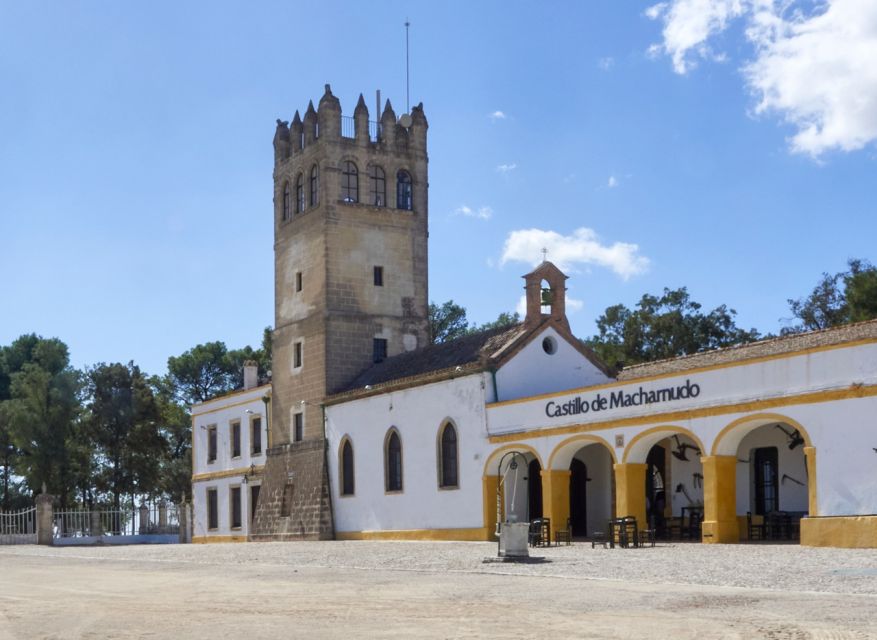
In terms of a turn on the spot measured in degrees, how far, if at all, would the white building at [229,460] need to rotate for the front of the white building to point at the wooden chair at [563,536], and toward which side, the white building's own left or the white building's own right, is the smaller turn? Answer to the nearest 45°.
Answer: approximately 45° to the white building's own left

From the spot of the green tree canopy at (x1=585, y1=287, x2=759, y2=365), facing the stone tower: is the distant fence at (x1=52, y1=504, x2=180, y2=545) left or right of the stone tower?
right

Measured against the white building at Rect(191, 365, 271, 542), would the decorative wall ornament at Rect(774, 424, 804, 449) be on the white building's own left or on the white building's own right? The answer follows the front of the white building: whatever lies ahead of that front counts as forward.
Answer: on the white building's own left

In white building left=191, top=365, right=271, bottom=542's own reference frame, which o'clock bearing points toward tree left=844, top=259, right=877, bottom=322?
The tree is roughly at 8 o'clock from the white building.

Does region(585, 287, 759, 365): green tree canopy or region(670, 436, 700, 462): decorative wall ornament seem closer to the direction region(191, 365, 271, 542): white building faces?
the decorative wall ornament

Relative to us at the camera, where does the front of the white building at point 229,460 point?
facing the viewer and to the left of the viewer

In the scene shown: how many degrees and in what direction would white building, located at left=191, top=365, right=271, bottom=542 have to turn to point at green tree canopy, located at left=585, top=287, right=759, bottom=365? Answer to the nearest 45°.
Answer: approximately 135° to its left
